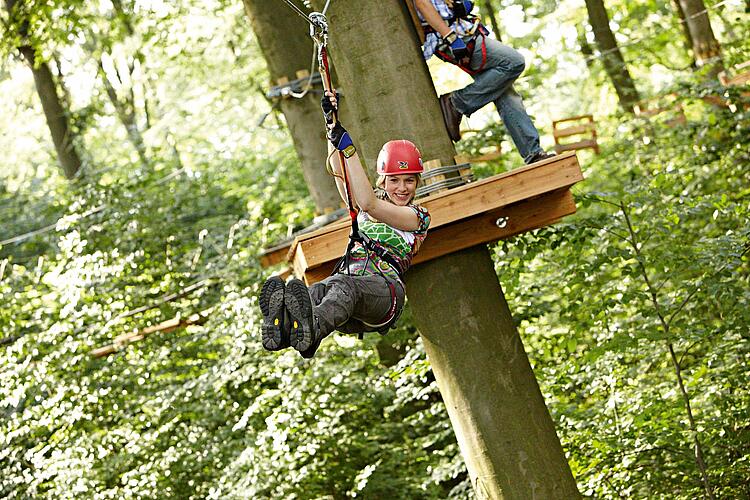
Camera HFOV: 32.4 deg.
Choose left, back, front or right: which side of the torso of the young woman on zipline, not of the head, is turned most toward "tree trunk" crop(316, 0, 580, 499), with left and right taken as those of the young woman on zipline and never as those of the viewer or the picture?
back

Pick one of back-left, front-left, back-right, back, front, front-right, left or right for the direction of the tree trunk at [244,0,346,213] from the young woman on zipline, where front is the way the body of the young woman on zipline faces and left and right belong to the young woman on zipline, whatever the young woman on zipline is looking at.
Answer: back-right

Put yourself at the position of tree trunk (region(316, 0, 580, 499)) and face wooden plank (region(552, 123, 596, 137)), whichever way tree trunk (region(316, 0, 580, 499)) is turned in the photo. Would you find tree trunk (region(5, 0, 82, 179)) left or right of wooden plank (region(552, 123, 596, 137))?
left

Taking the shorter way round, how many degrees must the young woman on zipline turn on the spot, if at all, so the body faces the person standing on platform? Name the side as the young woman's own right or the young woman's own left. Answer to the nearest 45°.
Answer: approximately 180°

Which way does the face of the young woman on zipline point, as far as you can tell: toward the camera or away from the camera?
toward the camera

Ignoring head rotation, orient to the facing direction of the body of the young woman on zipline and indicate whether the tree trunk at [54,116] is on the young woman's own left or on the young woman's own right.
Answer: on the young woman's own right

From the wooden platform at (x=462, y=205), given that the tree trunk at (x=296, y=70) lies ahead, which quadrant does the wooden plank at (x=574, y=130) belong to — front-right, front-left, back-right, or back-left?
front-right

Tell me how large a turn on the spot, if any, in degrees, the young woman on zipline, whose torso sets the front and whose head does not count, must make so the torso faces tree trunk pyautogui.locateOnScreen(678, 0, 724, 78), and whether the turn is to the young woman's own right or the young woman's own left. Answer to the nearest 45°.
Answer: approximately 180°
